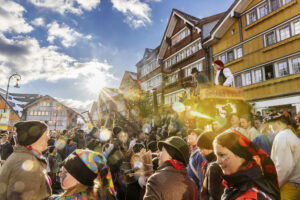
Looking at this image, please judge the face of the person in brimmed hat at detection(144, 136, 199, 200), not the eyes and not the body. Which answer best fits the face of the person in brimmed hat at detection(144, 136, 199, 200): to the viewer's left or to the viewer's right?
to the viewer's left

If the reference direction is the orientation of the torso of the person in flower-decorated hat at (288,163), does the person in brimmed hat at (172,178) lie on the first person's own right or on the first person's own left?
on the first person's own left

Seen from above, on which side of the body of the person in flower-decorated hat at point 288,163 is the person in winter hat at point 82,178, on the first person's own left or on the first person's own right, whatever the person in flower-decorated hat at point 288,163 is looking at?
on the first person's own left

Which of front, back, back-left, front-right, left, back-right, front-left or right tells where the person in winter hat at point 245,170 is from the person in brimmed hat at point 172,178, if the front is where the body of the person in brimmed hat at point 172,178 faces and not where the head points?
back

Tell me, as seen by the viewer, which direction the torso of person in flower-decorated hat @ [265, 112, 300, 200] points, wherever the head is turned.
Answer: to the viewer's left

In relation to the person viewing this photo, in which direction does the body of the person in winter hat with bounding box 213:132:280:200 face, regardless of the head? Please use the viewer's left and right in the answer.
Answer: facing to the left of the viewer
